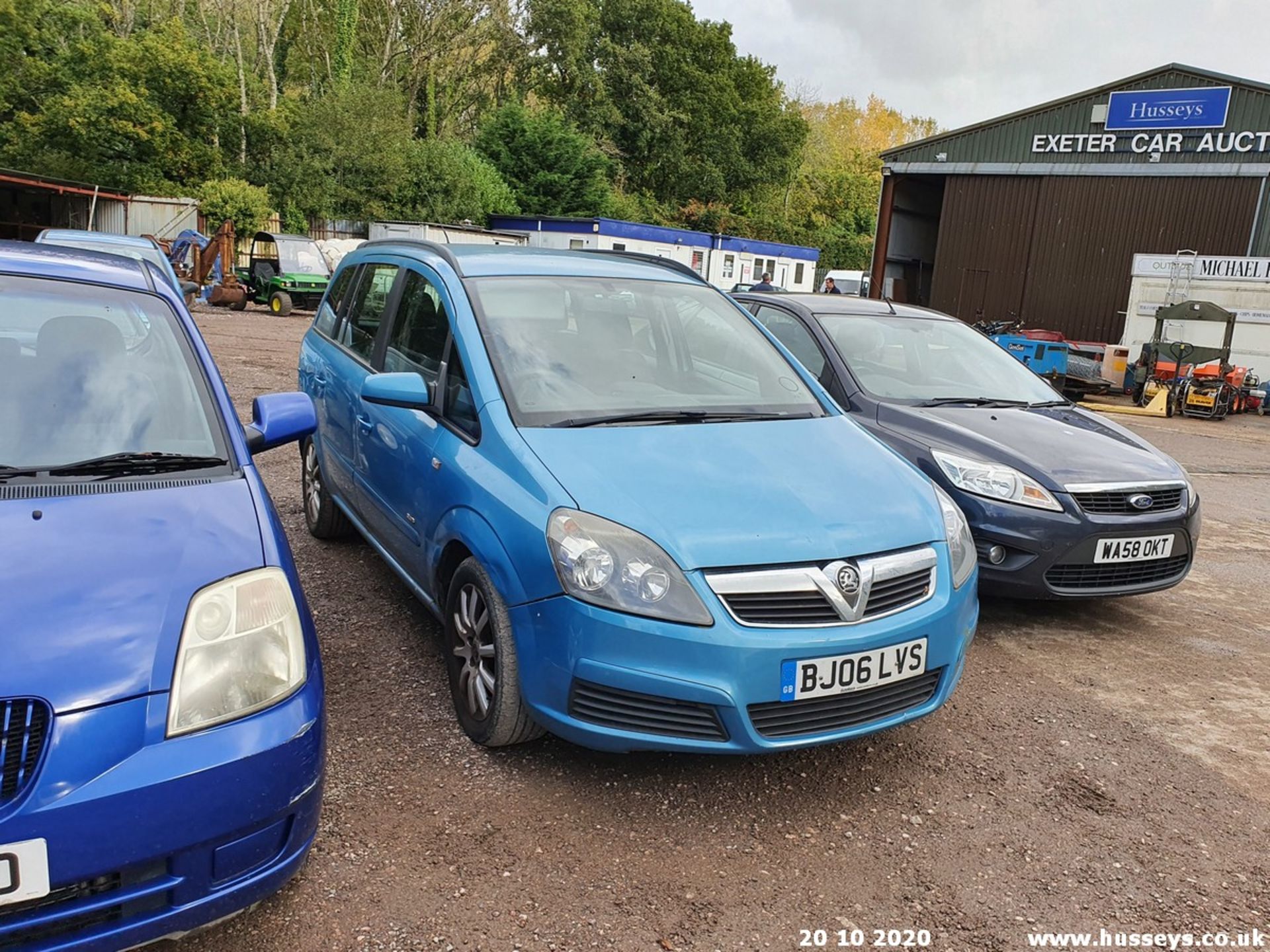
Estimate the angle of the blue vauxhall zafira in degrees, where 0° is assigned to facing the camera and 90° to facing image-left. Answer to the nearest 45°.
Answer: approximately 315°

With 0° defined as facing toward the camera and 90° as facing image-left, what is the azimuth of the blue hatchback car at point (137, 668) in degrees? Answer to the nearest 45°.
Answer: approximately 0°

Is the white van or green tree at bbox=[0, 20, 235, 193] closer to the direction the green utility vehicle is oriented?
the white van

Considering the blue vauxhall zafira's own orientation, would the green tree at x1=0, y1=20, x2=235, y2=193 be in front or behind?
behind

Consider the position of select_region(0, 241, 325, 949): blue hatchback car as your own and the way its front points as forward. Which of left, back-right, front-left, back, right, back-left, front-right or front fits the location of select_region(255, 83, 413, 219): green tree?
back

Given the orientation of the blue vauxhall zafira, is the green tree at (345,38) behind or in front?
behind

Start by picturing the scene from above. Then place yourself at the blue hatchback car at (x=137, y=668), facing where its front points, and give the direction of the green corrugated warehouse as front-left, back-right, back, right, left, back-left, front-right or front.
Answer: back-left

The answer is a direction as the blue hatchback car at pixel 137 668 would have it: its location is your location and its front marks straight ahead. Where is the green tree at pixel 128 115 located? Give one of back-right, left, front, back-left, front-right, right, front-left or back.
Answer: back

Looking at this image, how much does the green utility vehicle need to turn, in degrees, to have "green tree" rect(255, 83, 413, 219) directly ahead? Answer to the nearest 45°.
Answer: approximately 135° to its left
